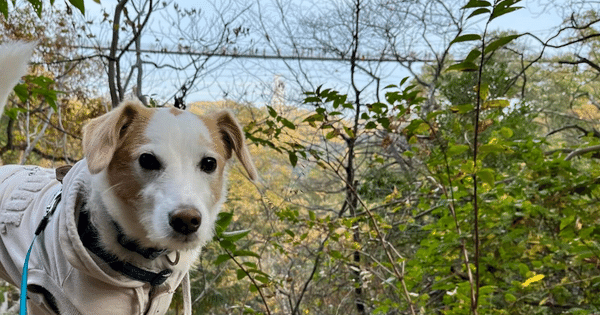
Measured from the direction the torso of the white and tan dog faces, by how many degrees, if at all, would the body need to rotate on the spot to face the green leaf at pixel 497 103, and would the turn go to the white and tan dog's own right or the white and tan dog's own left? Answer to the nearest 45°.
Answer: approximately 45° to the white and tan dog's own left

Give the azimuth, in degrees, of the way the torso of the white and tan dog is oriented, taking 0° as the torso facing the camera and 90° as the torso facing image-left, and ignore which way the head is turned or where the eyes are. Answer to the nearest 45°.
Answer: approximately 315°

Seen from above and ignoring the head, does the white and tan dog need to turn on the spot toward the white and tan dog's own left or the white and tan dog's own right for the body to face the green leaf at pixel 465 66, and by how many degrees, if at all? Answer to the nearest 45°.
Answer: approximately 45° to the white and tan dog's own left
